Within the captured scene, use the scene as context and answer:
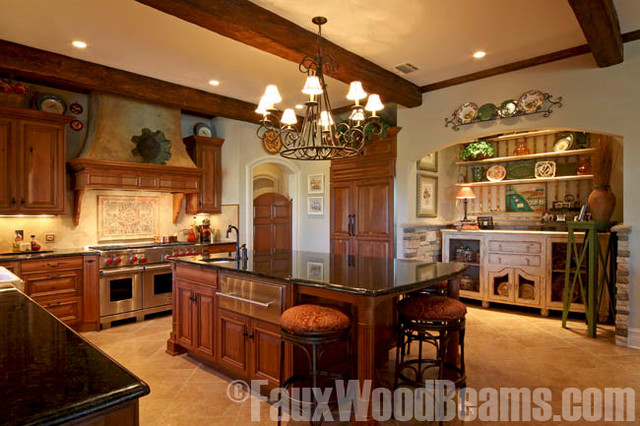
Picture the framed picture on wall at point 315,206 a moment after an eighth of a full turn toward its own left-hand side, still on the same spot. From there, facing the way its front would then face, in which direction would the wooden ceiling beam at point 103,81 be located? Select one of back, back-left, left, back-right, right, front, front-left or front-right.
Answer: right

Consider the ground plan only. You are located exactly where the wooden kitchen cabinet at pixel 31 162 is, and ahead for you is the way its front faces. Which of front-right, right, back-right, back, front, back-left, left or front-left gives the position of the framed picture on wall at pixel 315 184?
front-left

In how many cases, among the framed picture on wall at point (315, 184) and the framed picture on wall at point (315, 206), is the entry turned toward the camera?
2

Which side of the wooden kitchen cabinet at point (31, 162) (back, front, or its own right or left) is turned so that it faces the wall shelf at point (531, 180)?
left

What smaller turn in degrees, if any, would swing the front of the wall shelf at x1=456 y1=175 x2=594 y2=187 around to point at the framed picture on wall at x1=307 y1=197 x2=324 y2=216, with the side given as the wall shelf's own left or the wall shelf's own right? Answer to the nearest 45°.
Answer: approximately 45° to the wall shelf's own right

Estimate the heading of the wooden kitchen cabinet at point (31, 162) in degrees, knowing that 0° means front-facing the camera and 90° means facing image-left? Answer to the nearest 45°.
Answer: approximately 315°

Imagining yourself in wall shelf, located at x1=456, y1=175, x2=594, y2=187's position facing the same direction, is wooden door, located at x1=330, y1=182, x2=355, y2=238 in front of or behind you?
in front

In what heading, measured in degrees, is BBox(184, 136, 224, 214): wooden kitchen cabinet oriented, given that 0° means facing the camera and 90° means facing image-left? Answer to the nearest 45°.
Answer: approximately 315°

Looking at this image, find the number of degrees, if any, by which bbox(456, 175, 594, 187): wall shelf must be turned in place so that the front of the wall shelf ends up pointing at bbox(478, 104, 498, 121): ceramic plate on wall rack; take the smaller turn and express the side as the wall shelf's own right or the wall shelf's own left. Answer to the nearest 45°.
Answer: approximately 45° to the wall shelf's own right
